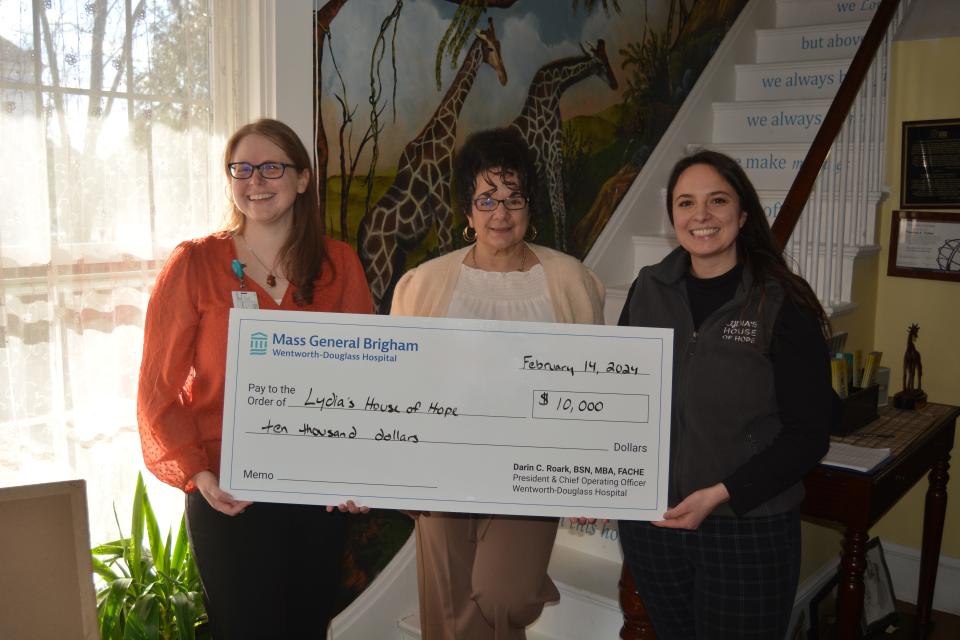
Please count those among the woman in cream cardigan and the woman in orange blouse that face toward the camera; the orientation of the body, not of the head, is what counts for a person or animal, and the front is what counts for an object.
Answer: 2

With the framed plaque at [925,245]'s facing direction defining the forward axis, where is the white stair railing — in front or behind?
in front

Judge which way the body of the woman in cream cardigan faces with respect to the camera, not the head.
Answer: toward the camera

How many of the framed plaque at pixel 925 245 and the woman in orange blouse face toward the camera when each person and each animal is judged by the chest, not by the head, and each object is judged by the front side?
2

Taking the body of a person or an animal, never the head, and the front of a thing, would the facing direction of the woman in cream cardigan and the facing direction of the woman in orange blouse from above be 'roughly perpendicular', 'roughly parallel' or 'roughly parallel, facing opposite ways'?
roughly parallel

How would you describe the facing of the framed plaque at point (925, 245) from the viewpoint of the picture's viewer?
facing the viewer

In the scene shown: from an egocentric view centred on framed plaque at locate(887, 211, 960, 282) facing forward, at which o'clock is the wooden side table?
The wooden side table is roughly at 12 o'clock from the framed plaque.

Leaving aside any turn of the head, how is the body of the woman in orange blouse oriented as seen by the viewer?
toward the camera

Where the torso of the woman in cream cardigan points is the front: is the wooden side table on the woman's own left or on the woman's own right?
on the woman's own left
